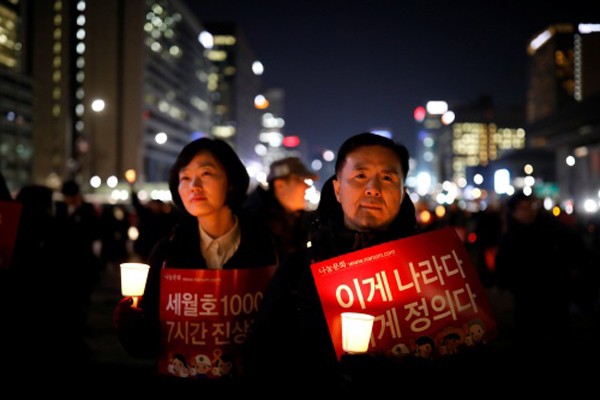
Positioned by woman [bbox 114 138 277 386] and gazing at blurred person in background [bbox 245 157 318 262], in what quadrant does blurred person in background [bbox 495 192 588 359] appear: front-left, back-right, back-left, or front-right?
front-right

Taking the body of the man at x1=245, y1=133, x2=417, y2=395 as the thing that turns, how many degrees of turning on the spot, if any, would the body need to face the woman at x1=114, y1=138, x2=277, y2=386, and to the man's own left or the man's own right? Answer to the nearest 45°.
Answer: approximately 135° to the man's own right

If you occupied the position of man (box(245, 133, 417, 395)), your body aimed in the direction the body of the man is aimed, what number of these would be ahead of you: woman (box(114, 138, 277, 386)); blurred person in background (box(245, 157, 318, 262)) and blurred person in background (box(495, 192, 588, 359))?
0

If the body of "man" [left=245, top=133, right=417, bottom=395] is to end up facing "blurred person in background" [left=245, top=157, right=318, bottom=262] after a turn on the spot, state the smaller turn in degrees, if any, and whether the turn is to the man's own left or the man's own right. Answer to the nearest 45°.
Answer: approximately 180°

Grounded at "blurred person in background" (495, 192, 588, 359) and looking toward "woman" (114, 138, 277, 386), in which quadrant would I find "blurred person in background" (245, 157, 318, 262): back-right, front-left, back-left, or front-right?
front-right

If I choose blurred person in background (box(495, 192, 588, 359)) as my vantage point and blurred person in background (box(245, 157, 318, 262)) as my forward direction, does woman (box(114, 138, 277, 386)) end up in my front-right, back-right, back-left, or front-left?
front-left

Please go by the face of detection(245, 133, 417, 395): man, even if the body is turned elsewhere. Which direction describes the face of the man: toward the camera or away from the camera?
toward the camera

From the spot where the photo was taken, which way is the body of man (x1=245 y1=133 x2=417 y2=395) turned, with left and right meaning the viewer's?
facing the viewer

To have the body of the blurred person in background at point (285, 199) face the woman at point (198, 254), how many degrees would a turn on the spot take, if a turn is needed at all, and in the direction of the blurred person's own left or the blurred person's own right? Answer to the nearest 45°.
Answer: approximately 90° to the blurred person's own right
